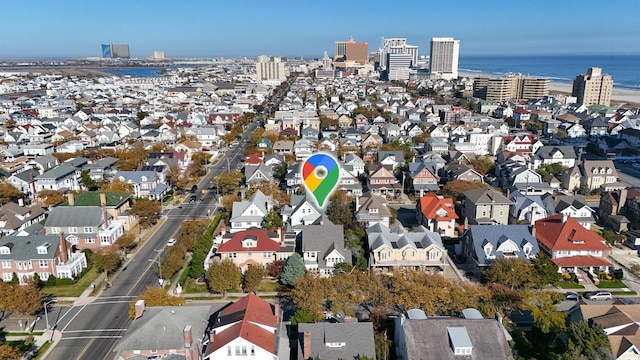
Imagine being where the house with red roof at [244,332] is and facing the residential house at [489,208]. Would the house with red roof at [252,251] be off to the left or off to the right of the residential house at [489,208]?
left

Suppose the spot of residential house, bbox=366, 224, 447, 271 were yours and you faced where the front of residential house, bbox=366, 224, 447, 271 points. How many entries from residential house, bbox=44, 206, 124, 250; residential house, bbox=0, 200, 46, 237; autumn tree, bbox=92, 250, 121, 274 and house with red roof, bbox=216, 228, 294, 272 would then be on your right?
4

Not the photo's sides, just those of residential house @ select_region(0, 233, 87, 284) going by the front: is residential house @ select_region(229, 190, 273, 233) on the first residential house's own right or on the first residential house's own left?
on the first residential house's own left

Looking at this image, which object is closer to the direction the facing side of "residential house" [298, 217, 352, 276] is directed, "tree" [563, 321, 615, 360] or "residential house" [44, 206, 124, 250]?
the tree
